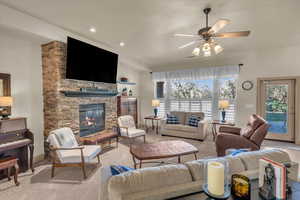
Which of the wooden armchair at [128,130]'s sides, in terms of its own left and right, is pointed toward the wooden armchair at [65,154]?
right

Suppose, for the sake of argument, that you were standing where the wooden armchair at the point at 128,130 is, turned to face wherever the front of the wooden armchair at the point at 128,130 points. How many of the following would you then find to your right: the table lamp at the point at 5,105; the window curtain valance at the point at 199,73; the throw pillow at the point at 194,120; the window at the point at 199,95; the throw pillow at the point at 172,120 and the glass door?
1

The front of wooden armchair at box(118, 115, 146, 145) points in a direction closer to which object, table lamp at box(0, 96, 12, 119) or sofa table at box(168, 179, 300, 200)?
the sofa table

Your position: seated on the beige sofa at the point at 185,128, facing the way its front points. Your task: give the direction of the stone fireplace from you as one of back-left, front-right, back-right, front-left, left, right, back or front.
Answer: front-right

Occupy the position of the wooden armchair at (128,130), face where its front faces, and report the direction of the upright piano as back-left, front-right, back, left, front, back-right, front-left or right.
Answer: right

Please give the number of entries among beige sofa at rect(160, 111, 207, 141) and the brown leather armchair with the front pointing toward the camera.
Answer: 1

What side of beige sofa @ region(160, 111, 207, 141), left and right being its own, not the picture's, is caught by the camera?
front

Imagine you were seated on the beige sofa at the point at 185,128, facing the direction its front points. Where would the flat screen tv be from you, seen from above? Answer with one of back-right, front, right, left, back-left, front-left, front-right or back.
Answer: front-right

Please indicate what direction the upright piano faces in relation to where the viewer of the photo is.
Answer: facing the viewer and to the right of the viewer

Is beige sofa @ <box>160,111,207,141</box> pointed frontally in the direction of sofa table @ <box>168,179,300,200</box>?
yes

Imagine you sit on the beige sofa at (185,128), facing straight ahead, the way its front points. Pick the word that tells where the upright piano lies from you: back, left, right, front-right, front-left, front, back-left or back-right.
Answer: front-right

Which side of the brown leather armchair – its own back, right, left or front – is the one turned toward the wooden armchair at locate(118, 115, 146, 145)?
front

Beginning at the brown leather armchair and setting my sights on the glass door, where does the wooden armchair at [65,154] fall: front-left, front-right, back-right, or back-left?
back-left

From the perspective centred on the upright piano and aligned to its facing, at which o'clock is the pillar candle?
The pillar candle is roughly at 1 o'clock from the upright piano.

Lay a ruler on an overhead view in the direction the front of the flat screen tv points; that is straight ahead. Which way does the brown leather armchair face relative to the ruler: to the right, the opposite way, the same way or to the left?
the opposite way

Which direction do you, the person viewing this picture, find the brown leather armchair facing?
facing to the left of the viewer

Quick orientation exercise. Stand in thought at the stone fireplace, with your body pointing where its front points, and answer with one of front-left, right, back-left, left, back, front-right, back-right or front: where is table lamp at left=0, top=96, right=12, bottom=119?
right

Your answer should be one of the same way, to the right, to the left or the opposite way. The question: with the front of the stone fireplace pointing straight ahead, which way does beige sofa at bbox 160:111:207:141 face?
to the right

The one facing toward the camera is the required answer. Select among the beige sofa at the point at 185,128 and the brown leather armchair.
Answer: the beige sofa
